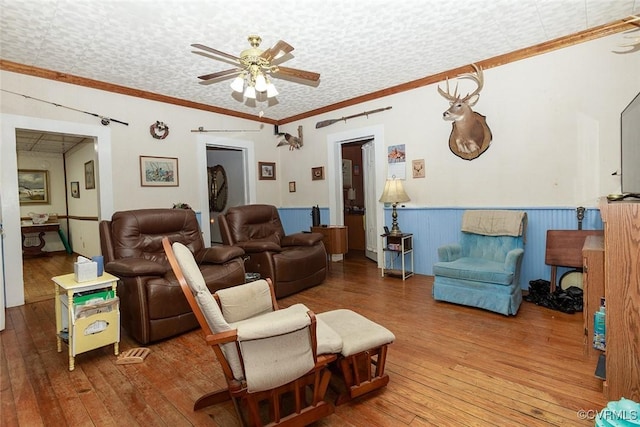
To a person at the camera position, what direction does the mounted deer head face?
facing the viewer and to the left of the viewer

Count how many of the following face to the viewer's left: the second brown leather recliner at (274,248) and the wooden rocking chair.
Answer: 0

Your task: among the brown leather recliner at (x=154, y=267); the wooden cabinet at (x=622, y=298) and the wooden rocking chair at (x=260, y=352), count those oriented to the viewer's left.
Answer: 1

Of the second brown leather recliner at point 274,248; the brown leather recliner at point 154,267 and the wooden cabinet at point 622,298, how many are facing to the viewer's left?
1

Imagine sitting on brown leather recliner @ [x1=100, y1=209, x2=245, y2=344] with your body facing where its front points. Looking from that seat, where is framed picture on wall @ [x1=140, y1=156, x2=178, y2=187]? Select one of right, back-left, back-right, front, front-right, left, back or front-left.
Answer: back-left

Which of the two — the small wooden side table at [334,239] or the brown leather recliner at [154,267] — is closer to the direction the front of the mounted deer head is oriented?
the brown leather recliner

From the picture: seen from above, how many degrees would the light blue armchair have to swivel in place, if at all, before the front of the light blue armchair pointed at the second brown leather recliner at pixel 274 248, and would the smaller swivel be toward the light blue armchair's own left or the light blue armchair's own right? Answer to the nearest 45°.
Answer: approximately 45° to the light blue armchair's own right

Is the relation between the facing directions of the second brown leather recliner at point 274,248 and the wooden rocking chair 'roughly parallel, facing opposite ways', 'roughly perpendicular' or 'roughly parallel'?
roughly perpendicular

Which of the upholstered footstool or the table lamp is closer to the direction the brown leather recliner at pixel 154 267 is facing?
the upholstered footstool

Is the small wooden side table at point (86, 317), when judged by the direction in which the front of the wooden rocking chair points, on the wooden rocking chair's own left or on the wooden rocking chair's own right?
on the wooden rocking chair's own left

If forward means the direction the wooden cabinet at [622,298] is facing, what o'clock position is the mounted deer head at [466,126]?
The mounted deer head is roughly at 2 o'clock from the wooden cabinet.

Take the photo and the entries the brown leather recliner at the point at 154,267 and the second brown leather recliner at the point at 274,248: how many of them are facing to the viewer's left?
0

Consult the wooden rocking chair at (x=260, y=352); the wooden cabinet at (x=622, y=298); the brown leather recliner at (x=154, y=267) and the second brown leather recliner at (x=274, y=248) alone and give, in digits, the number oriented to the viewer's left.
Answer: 1

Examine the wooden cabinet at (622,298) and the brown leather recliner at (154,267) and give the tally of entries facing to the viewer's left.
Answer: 1
